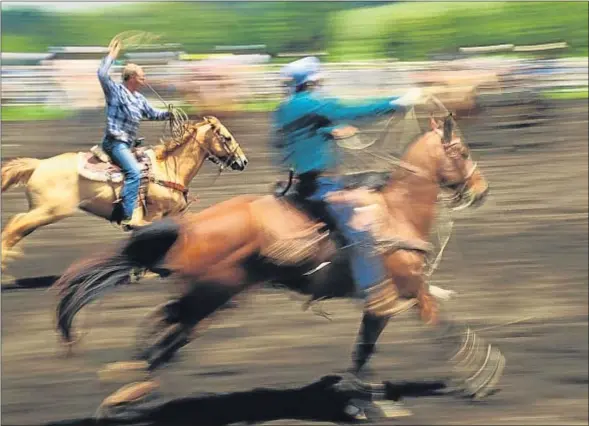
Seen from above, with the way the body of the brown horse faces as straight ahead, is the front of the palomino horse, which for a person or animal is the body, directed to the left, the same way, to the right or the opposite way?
the same way

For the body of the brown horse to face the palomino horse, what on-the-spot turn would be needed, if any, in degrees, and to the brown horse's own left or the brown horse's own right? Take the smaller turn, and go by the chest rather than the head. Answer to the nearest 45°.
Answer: approximately 180°

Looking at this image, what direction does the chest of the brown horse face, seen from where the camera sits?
to the viewer's right

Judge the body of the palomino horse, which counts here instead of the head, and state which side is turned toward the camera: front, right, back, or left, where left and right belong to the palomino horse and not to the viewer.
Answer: right

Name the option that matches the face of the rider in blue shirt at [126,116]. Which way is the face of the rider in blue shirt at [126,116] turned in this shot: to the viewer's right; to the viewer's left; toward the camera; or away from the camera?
to the viewer's right
